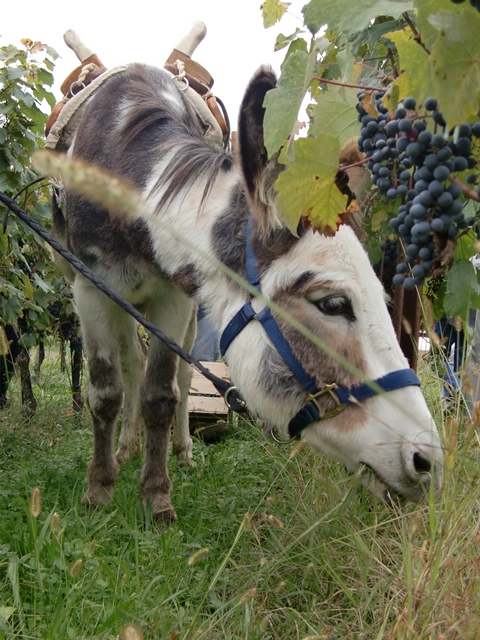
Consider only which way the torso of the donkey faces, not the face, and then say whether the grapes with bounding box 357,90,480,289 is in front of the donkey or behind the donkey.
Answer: in front

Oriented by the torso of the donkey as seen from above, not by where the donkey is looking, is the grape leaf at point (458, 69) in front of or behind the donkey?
in front

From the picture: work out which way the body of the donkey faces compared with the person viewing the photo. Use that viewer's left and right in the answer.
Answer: facing the viewer and to the right of the viewer
